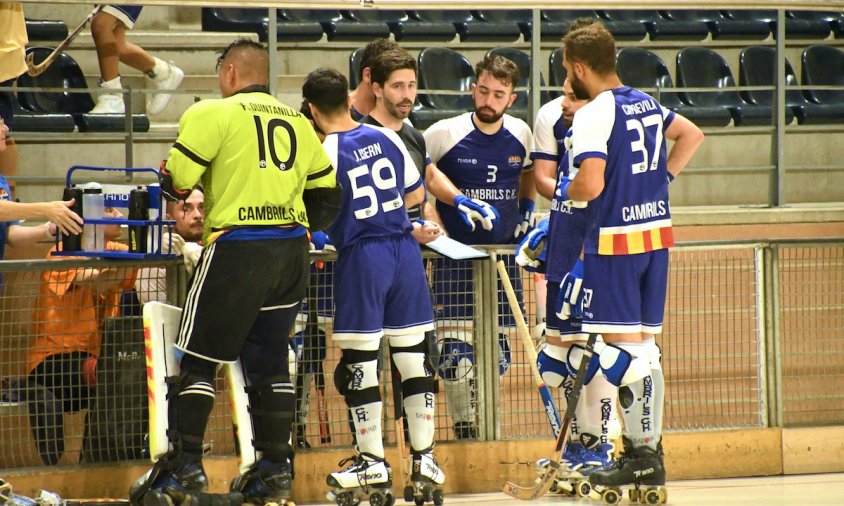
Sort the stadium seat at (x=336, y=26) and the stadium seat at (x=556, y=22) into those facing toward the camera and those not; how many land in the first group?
2

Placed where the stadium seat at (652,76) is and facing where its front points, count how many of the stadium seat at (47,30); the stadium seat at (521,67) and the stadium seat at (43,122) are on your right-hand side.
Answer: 3

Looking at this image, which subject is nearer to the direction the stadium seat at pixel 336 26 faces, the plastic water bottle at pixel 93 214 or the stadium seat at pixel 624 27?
the plastic water bottle

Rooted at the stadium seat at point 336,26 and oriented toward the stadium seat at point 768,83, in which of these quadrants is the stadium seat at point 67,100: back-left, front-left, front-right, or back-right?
back-right

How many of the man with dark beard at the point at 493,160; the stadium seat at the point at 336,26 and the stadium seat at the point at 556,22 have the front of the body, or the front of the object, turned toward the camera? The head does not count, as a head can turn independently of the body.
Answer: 3

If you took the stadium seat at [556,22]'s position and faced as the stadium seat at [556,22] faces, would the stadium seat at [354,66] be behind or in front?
in front

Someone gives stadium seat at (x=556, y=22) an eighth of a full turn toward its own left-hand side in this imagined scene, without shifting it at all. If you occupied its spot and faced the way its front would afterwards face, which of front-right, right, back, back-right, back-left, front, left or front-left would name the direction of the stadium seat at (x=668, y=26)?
left

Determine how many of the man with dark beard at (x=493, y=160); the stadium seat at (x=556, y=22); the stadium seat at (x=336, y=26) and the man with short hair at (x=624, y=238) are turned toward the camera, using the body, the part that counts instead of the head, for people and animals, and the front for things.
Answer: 3

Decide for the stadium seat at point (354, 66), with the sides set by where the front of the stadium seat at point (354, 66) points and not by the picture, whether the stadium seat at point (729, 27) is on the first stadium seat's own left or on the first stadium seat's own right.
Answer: on the first stadium seat's own left

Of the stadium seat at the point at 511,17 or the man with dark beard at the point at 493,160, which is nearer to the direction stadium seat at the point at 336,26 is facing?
the man with dark beard

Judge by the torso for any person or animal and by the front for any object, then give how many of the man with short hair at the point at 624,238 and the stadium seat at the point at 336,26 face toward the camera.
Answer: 1

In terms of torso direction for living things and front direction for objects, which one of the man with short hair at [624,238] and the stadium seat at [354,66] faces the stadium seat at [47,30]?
the man with short hair

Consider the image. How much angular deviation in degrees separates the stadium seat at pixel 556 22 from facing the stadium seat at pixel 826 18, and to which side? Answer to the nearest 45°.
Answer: approximately 135° to its left
